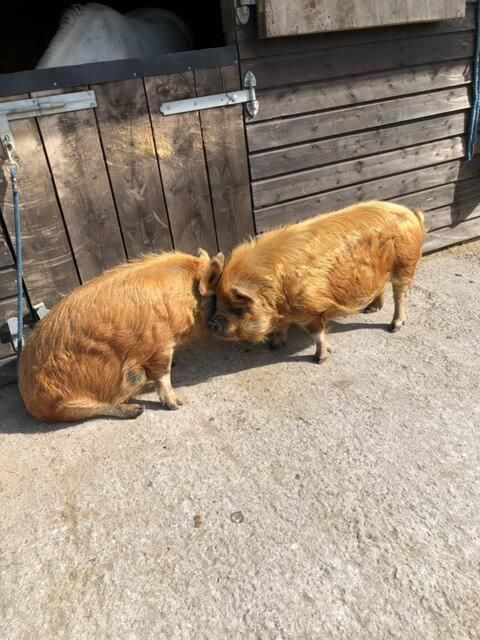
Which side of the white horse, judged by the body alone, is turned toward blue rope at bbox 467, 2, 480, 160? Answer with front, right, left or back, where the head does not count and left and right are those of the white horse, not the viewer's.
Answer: back

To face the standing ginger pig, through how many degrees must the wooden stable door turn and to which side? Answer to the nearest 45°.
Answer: approximately 45° to its left

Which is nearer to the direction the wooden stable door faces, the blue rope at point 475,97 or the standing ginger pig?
the standing ginger pig

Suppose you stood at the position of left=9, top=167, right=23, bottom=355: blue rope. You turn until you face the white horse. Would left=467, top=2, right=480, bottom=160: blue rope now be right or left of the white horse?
right

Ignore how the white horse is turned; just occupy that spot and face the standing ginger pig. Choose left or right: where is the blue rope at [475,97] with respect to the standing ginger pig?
left

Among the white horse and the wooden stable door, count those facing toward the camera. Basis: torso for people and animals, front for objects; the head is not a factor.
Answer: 1

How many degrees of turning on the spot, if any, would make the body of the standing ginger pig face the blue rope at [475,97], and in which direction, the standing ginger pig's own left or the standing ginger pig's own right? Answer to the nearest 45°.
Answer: approximately 180°

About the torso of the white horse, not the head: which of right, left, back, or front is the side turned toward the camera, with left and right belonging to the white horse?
left

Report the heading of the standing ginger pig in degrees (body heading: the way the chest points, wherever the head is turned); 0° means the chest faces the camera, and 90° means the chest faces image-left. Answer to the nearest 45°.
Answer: approximately 45°

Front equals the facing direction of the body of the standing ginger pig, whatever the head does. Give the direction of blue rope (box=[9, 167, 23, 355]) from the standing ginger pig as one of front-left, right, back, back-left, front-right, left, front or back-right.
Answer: front-right

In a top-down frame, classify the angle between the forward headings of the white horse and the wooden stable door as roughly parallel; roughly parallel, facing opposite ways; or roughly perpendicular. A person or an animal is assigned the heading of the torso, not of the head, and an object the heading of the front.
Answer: roughly perpendicular
